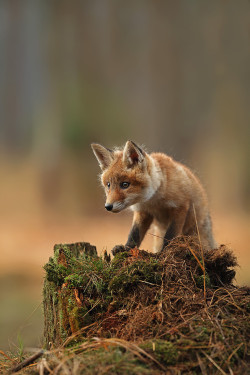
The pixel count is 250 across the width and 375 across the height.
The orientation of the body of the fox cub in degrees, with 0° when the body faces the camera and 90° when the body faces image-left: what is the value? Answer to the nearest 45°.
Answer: approximately 45°
